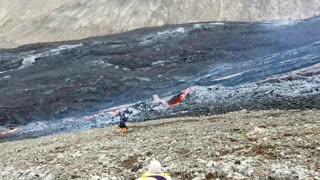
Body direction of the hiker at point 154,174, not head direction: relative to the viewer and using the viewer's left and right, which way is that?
facing away from the viewer

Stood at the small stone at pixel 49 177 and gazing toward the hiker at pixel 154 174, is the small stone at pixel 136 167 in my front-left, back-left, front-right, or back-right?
front-left

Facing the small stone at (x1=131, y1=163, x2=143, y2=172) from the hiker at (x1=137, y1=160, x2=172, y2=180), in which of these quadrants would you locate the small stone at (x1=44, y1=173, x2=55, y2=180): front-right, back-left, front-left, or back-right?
front-left

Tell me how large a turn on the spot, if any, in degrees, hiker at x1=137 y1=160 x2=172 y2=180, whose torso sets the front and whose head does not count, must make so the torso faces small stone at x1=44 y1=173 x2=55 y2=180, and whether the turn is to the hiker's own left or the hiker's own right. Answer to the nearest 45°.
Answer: approximately 45° to the hiker's own left

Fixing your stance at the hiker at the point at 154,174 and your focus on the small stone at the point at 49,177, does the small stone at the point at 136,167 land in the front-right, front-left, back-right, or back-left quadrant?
front-right

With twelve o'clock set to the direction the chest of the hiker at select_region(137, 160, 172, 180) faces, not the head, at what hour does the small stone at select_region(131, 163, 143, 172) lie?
The small stone is roughly at 12 o'clock from the hiker.
